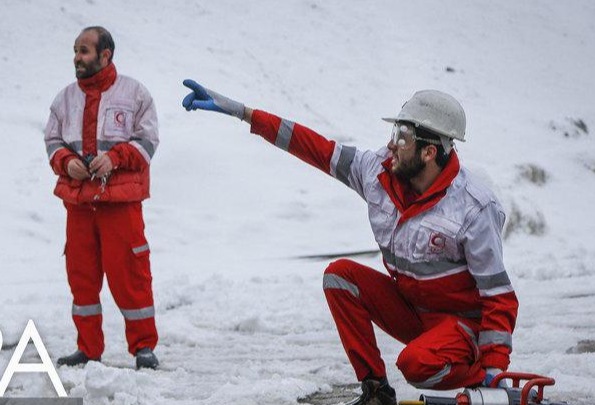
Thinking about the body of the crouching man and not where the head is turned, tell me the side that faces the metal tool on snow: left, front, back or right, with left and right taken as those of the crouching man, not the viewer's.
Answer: left

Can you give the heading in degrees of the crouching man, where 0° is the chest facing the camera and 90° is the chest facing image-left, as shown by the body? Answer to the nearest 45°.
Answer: approximately 45°

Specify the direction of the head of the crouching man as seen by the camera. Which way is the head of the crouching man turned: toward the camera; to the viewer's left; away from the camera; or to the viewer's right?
to the viewer's left
